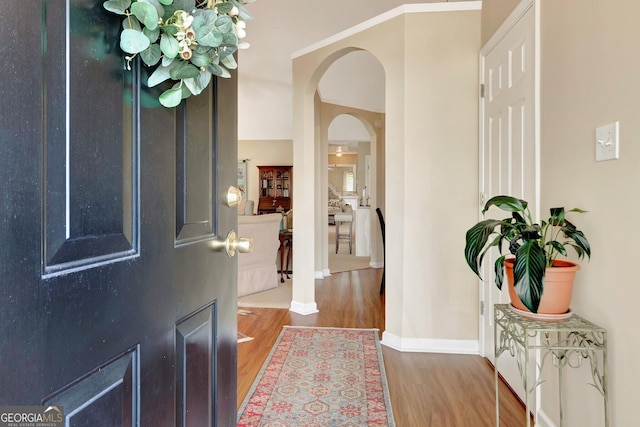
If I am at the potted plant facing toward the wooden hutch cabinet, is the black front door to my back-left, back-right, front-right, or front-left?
back-left

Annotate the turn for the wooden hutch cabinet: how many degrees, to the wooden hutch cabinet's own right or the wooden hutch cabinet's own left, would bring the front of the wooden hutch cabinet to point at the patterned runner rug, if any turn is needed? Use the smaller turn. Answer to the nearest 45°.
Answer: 0° — it already faces it

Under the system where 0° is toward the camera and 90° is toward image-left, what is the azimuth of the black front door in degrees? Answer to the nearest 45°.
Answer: approximately 315°

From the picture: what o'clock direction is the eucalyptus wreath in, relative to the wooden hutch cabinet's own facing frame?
The eucalyptus wreath is roughly at 12 o'clock from the wooden hutch cabinet.

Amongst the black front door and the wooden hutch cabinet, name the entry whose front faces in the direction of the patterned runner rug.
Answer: the wooden hutch cabinet

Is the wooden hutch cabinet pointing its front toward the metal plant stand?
yes

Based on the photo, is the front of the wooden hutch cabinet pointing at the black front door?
yes

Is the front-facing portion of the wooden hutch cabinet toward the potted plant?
yes

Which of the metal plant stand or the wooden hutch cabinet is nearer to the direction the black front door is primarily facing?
the metal plant stand

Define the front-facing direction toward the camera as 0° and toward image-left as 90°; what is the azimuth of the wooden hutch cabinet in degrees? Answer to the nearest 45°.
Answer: approximately 0°
